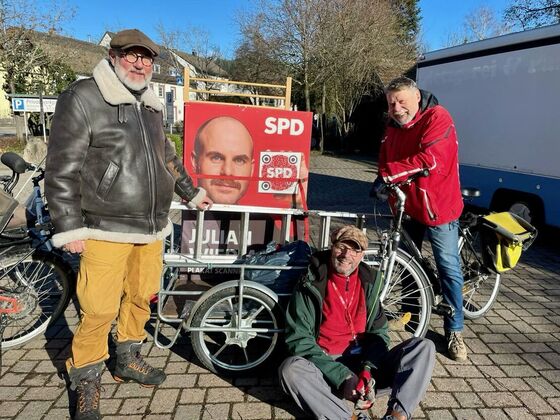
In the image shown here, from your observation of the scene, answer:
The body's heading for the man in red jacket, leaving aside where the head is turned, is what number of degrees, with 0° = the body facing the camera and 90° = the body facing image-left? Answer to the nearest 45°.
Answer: approximately 45°

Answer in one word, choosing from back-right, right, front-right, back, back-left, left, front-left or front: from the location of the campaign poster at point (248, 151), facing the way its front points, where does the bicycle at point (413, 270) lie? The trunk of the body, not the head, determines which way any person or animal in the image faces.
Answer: front-left

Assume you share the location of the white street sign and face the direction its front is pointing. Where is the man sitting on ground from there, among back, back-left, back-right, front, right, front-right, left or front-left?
front

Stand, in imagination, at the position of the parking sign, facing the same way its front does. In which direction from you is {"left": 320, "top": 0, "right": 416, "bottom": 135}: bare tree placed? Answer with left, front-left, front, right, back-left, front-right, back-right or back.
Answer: left

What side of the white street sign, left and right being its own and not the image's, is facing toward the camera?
front

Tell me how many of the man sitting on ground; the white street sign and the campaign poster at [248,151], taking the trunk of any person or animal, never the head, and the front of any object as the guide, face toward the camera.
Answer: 3

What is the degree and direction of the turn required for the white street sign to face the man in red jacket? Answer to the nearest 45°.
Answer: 0° — it already faces them

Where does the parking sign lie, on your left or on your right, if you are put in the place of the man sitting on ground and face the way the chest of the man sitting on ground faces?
on your right

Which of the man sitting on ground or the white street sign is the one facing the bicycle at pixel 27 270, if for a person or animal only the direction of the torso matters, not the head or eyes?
the white street sign

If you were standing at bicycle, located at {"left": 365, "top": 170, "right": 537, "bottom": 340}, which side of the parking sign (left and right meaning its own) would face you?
front

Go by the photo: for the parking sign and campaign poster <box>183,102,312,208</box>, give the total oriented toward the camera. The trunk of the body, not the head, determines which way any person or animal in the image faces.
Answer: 2

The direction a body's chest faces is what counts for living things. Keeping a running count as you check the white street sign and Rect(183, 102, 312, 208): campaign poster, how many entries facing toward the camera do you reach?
2
